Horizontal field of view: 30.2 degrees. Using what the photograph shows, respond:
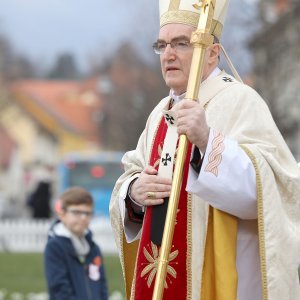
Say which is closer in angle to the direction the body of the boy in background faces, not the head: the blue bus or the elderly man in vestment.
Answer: the elderly man in vestment

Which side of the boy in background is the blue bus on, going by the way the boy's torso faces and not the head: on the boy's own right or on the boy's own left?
on the boy's own left

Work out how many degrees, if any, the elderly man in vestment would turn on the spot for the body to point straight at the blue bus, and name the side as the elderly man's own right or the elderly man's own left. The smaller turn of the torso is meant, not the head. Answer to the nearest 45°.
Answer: approximately 135° to the elderly man's own right

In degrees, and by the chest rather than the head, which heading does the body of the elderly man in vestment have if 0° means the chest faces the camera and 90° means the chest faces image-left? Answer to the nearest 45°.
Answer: approximately 45°

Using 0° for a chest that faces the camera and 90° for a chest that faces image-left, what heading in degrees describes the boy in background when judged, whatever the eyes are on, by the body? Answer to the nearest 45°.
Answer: approximately 315°
